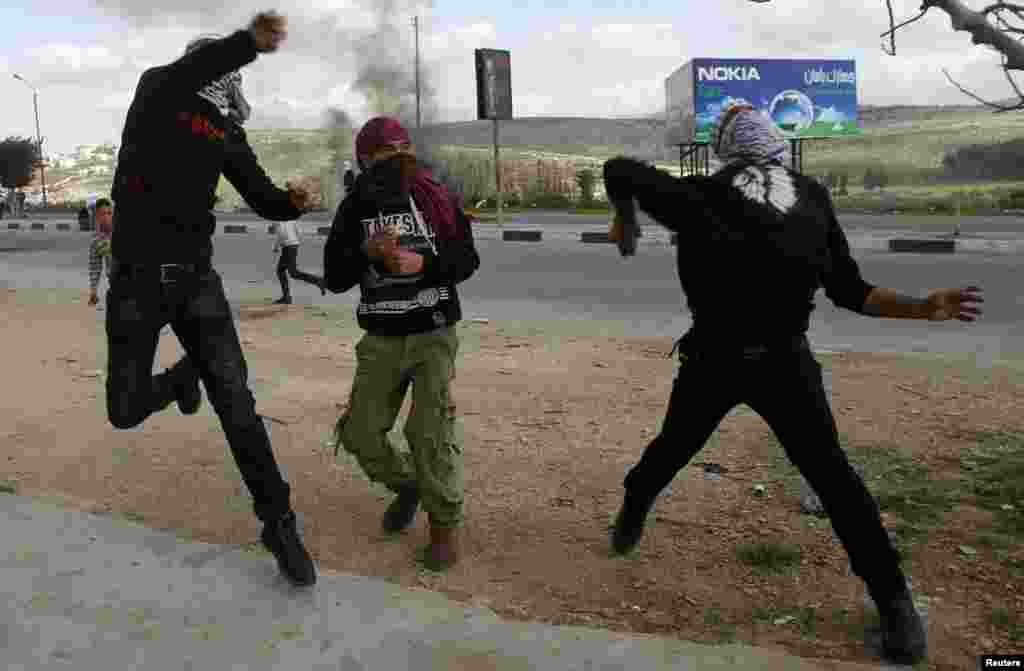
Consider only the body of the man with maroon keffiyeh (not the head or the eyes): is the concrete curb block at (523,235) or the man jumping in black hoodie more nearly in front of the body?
the man jumping in black hoodie

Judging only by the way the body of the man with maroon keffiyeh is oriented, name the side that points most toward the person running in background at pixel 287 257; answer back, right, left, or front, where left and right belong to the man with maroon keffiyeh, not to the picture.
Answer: back

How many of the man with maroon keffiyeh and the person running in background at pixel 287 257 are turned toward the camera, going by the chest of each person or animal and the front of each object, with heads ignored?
1

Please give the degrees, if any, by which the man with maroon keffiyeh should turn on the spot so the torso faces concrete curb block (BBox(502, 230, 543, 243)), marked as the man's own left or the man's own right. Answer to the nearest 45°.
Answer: approximately 180°

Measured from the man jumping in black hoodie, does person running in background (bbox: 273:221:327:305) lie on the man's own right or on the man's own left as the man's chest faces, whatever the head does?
on the man's own left

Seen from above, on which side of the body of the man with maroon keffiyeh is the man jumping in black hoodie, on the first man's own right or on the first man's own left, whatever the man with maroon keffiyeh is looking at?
on the first man's own right
